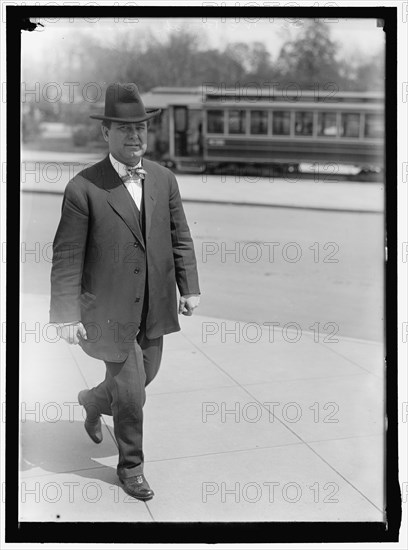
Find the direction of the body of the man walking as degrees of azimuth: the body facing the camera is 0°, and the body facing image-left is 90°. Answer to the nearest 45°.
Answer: approximately 315°

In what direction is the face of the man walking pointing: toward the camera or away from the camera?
toward the camera

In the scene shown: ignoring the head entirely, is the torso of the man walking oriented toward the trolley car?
no

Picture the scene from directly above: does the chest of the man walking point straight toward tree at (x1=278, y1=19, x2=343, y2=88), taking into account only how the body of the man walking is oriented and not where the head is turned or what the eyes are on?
no
